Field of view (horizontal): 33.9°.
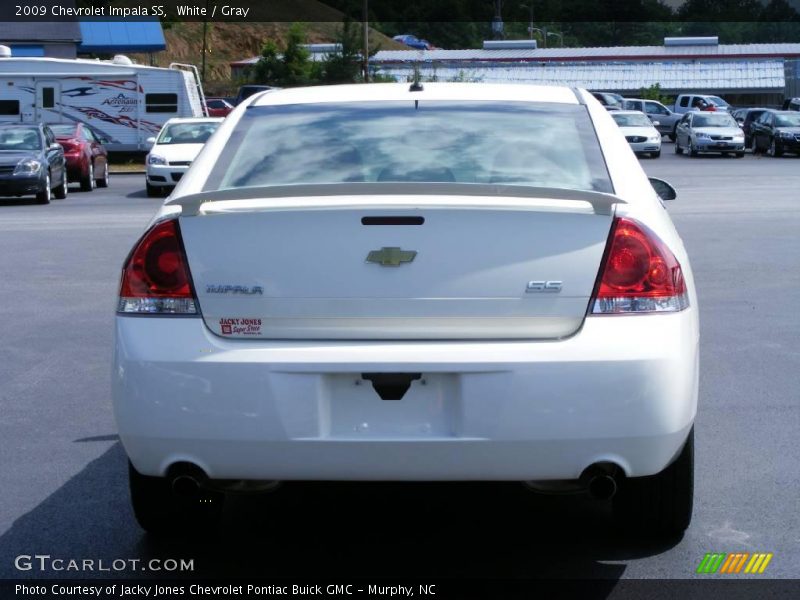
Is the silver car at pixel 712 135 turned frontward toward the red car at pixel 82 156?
no

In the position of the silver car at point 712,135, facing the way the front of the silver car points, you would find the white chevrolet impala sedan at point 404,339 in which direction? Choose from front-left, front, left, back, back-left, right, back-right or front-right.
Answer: front-right

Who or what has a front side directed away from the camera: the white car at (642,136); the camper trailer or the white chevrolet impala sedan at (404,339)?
the white chevrolet impala sedan

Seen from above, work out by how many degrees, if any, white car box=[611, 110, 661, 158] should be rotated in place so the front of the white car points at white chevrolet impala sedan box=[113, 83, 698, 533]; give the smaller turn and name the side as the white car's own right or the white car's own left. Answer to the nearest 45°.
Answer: approximately 45° to the white car's own right

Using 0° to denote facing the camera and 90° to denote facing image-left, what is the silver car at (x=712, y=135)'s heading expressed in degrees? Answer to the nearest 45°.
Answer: approximately 315°

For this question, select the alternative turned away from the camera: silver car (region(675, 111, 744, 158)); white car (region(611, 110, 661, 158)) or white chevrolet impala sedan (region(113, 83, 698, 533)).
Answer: the white chevrolet impala sedan

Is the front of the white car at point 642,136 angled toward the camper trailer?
no

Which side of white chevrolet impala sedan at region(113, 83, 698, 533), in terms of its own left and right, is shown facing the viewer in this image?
back

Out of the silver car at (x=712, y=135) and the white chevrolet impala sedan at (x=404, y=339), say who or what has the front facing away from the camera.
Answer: the white chevrolet impala sedan

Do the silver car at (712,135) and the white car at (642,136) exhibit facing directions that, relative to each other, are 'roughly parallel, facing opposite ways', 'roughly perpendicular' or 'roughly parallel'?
roughly parallel
